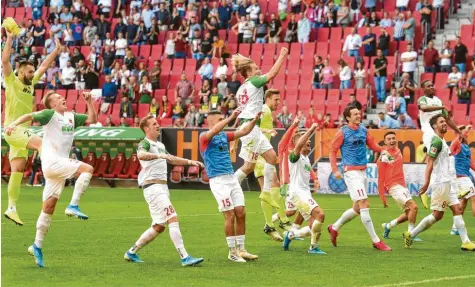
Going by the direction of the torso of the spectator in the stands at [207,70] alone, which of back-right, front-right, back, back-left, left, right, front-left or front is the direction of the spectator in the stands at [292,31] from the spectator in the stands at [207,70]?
left

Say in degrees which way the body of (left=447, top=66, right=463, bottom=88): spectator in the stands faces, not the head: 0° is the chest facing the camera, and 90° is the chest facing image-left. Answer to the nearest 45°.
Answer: approximately 45°

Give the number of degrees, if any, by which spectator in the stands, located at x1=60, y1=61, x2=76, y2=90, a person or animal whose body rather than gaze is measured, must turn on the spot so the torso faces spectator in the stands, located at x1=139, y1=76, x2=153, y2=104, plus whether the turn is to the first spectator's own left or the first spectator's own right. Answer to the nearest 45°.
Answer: approximately 45° to the first spectator's own left

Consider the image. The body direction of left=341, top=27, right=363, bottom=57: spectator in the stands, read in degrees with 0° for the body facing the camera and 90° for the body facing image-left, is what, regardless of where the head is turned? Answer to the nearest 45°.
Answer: approximately 0°

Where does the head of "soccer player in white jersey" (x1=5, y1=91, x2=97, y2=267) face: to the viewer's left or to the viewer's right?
to the viewer's right

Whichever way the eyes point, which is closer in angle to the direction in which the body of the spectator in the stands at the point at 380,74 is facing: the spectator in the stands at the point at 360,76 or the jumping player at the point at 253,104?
the jumping player
